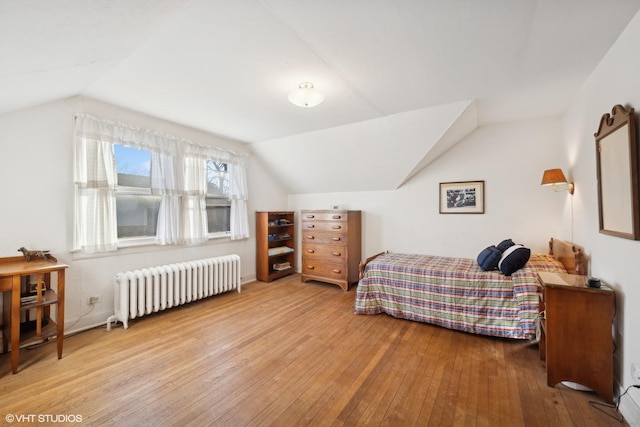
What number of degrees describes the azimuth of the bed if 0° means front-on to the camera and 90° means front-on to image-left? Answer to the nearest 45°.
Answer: approximately 90°

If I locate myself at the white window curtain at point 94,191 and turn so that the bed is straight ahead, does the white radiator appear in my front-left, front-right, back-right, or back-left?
front-left

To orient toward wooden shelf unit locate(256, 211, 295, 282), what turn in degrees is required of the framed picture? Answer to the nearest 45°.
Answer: approximately 90° to its right

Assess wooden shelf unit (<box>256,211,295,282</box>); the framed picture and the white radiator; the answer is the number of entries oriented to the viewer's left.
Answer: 0

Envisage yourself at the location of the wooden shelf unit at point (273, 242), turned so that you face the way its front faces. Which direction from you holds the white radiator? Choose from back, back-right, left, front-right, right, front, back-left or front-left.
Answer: right

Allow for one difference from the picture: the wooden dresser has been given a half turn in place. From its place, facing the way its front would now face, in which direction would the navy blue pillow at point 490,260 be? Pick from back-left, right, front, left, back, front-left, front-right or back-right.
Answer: right

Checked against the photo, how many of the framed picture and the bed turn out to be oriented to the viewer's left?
1

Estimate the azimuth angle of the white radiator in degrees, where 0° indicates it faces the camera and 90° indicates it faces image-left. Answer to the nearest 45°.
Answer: approximately 315°

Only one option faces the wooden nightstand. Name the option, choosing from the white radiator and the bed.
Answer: the white radiator

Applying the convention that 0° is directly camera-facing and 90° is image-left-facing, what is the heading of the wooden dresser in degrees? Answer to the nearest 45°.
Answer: approximately 45°

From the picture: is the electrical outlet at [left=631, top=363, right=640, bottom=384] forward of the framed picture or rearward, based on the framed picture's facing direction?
forward

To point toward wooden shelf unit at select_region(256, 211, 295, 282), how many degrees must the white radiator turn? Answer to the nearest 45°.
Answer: approximately 90° to its left

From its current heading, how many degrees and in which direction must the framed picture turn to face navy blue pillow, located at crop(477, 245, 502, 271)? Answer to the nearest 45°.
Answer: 0° — it already faces it

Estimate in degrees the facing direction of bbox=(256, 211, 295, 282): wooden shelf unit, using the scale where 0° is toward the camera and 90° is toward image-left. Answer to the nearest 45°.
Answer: approximately 315°

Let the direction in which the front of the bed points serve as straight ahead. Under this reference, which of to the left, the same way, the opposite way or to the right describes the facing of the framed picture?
to the left

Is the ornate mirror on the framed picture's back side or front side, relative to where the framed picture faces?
on the front side

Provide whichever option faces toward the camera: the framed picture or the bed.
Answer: the framed picture

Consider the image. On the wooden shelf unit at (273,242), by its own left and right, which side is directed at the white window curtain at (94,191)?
right

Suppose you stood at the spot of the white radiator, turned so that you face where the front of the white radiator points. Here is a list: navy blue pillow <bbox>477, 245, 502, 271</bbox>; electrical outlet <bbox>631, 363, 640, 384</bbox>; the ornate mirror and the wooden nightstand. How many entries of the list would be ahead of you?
4

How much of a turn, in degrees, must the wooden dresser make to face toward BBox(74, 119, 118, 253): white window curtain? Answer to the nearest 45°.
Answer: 0° — it already faces it
